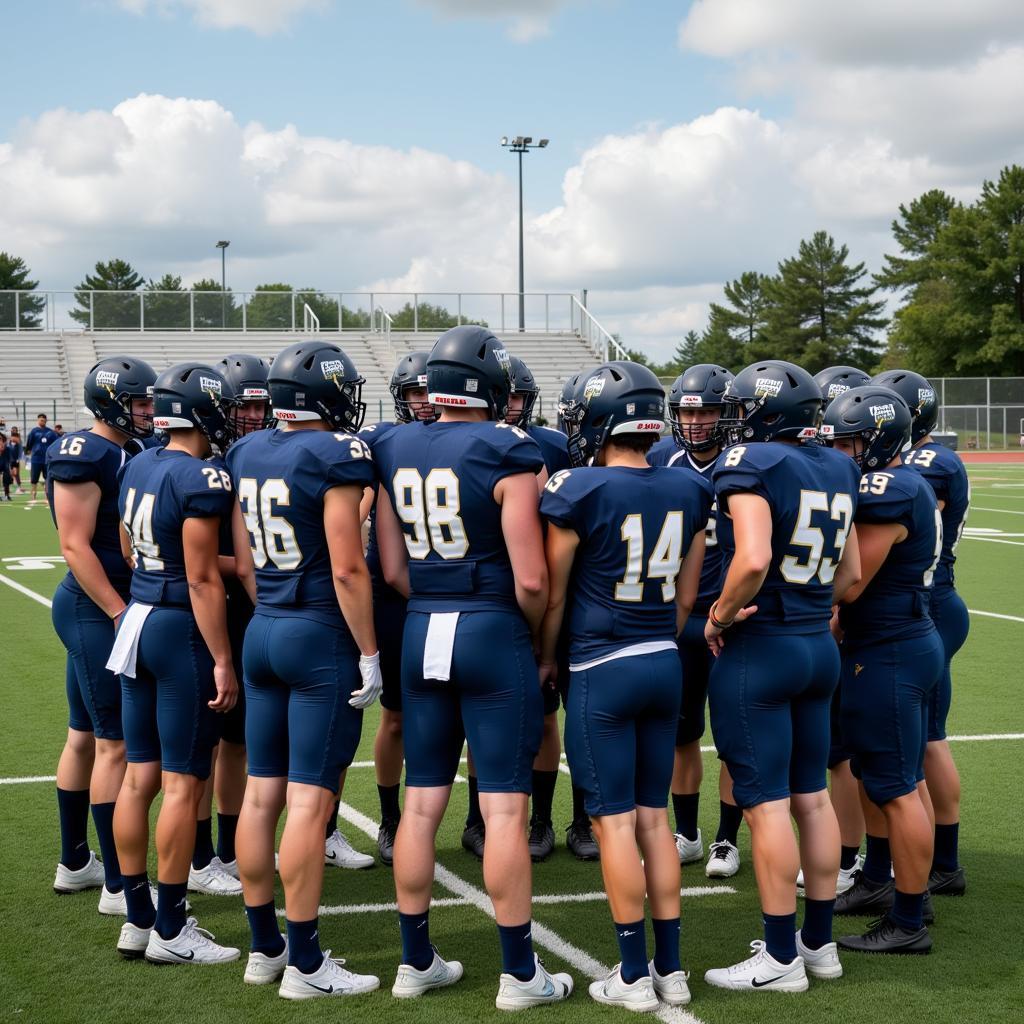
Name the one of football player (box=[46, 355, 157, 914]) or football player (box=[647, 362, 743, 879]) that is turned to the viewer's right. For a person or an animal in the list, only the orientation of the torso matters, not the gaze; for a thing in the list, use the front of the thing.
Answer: football player (box=[46, 355, 157, 914])

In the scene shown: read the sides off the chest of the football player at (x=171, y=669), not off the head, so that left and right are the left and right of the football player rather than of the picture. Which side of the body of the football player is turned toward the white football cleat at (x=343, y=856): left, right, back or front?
front

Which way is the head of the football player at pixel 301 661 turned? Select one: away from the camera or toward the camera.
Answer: away from the camera

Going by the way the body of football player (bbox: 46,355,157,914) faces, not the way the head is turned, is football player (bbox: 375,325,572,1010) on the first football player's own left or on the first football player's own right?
on the first football player's own right

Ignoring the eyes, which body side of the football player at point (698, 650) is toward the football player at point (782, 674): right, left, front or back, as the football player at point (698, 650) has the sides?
front

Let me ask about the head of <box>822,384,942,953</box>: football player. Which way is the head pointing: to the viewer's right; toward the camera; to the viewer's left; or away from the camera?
to the viewer's left

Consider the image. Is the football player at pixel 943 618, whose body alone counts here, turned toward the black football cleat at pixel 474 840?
yes

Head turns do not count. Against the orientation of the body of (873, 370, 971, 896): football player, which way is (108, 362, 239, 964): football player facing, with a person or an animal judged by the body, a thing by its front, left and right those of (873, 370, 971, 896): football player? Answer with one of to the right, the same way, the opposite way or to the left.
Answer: to the right

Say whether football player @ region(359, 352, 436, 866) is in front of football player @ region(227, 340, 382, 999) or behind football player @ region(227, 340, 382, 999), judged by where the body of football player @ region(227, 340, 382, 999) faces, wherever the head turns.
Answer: in front

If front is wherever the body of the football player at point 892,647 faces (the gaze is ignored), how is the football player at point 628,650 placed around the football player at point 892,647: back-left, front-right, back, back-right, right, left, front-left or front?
front-left

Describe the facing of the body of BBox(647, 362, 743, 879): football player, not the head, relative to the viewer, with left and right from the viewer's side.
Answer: facing the viewer

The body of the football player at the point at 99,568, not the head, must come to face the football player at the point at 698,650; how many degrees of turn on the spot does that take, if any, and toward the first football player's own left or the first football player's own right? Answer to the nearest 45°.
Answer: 0° — they already face them

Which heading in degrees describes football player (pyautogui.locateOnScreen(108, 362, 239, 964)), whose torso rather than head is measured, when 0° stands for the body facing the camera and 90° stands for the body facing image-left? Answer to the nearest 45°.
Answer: approximately 225°

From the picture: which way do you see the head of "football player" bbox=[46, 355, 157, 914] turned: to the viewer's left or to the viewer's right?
to the viewer's right

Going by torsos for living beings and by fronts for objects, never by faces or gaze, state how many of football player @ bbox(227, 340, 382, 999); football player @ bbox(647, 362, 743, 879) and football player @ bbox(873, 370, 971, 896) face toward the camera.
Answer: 1
